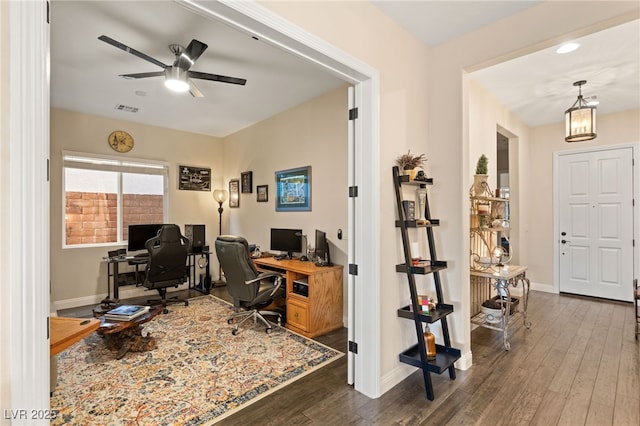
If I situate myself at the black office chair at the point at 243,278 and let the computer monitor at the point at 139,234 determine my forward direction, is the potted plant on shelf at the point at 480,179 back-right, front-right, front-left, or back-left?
back-right

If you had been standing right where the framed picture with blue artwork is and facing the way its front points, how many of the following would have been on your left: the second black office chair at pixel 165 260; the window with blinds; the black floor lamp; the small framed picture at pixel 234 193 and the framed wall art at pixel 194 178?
0

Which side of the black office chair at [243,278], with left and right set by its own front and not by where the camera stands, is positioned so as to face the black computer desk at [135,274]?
left

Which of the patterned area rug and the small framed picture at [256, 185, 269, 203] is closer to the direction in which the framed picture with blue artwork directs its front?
the patterned area rug

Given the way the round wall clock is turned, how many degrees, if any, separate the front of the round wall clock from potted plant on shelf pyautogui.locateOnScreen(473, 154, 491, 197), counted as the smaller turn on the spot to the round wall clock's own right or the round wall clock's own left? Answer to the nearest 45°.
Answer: approximately 45° to the round wall clock's own left

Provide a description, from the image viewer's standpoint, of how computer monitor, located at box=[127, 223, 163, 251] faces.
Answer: facing the viewer

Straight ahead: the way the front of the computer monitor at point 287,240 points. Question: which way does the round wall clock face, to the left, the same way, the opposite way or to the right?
to the left

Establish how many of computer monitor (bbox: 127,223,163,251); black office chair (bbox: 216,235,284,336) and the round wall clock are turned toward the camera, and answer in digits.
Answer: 2

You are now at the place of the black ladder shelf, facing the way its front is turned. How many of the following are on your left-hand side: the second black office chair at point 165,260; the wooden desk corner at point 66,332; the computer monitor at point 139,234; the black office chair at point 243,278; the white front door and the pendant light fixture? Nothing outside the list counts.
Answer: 2

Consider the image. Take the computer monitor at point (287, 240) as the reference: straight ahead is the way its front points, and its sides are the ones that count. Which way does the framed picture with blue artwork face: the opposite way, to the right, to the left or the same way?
the same way

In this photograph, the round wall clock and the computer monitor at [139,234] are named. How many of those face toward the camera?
2

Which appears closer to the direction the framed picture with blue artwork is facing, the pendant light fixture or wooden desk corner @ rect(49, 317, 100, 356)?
the wooden desk corner

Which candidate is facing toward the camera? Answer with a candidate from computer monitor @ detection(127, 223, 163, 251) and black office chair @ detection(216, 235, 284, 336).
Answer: the computer monitor

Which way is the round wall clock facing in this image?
toward the camera

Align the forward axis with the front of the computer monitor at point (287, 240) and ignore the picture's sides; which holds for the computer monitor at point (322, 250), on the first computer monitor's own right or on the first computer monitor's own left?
on the first computer monitor's own left

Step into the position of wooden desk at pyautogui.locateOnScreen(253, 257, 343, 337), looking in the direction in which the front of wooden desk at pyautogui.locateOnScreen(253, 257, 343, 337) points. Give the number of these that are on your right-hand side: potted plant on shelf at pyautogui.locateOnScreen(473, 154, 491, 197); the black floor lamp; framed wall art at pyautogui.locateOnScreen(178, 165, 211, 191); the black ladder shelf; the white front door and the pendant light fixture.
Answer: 2

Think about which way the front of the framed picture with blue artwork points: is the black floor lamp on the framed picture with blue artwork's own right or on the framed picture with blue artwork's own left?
on the framed picture with blue artwork's own right

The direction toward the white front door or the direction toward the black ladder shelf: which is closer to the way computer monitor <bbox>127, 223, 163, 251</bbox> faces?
the black ladder shelf

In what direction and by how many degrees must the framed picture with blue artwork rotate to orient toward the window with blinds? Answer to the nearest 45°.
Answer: approximately 45° to its right

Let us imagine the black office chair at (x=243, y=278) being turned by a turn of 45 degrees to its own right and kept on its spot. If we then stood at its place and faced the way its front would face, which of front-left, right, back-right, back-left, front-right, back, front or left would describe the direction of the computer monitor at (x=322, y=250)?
front

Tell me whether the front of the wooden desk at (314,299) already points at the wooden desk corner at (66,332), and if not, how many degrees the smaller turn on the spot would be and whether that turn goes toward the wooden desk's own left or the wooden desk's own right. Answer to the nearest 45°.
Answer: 0° — it already faces it

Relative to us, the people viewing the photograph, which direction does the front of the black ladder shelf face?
facing the viewer and to the right of the viewer

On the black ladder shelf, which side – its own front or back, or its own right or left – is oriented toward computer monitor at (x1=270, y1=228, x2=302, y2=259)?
back

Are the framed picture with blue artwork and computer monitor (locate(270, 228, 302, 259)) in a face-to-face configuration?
no
